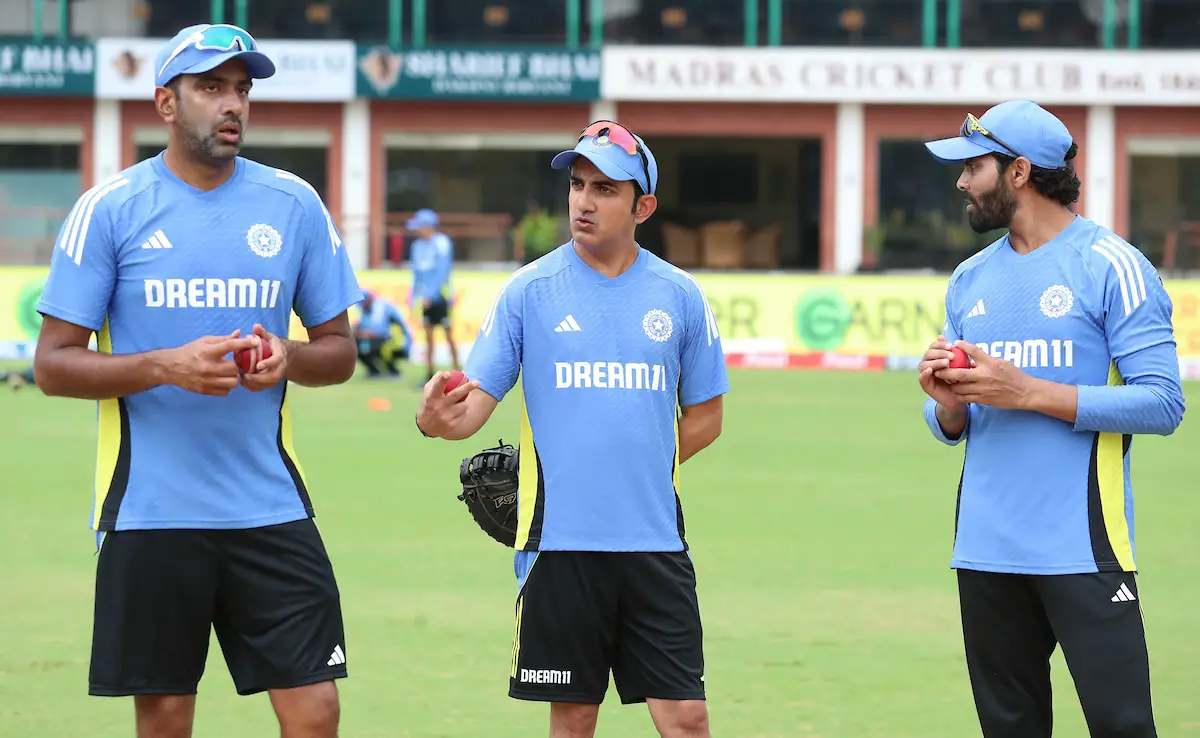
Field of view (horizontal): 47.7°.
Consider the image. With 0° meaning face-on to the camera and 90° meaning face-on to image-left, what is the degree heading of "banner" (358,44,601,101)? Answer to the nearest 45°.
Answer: approximately 0°

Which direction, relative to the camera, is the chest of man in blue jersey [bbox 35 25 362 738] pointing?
toward the camera

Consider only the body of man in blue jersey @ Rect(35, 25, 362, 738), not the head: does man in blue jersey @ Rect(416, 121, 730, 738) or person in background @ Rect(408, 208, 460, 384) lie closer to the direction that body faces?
the man in blue jersey

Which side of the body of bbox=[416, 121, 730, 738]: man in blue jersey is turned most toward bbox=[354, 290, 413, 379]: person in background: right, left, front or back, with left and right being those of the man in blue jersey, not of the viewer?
back

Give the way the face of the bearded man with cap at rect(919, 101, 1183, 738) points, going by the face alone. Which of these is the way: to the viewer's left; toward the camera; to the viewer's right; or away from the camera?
to the viewer's left

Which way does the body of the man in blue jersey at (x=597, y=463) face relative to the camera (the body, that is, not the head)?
toward the camera

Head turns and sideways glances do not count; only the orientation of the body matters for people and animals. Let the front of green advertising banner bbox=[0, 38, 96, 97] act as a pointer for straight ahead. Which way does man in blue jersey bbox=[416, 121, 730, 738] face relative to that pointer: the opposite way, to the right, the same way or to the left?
the same way

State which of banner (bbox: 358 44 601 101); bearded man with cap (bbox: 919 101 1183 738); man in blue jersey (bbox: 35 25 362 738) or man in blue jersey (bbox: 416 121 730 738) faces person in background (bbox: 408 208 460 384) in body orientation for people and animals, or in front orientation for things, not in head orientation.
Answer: the banner

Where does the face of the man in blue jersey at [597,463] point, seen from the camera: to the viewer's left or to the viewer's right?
to the viewer's left

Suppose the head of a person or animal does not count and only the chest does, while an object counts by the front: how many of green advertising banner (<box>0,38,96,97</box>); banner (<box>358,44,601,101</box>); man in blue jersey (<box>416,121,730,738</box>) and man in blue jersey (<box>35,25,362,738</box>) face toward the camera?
4

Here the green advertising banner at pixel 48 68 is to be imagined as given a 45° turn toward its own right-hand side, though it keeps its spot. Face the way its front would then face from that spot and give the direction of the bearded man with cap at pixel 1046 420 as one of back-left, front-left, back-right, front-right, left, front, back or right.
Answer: front-left

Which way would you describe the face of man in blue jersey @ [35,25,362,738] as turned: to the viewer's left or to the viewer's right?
to the viewer's right

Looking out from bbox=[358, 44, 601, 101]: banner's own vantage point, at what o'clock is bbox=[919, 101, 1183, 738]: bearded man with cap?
The bearded man with cap is roughly at 12 o'clock from the banner.

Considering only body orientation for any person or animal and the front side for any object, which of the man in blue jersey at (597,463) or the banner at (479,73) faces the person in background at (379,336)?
the banner

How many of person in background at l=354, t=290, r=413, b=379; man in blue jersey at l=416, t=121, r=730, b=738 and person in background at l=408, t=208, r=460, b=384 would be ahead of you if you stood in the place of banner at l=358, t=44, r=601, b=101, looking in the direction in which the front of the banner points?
3

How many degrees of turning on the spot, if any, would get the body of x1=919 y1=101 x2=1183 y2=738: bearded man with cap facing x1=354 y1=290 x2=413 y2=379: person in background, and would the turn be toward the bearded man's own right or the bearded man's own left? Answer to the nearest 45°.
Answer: approximately 90° to the bearded man's own right

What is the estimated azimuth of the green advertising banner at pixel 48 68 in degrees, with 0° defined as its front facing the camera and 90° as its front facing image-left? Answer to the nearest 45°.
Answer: approximately 0°

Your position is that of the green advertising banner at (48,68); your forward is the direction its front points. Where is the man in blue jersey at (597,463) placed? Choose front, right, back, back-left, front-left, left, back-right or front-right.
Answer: front

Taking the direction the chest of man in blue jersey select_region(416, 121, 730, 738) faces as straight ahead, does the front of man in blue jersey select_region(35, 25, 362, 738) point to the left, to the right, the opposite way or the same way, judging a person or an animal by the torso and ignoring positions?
the same way

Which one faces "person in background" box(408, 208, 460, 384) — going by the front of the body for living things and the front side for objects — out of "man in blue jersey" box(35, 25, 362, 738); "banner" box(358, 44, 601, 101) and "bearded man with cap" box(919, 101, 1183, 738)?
the banner

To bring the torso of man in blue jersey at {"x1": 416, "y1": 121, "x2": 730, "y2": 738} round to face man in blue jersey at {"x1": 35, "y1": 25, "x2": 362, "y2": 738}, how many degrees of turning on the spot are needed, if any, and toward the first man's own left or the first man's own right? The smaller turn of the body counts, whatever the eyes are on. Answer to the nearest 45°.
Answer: approximately 90° to the first man's own right
